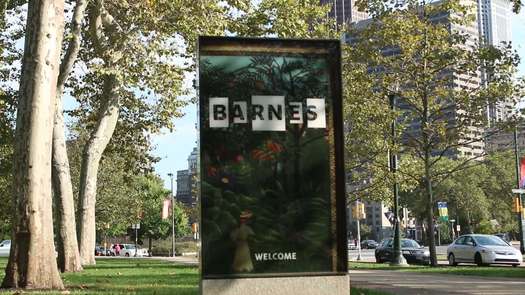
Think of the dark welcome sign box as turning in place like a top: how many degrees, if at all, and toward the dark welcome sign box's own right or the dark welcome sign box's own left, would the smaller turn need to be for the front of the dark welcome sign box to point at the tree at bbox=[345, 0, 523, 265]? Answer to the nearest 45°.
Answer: approximately 180°

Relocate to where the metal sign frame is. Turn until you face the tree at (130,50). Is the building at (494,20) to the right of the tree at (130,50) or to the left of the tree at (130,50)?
right

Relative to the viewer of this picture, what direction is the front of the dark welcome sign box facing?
facing the viewer
